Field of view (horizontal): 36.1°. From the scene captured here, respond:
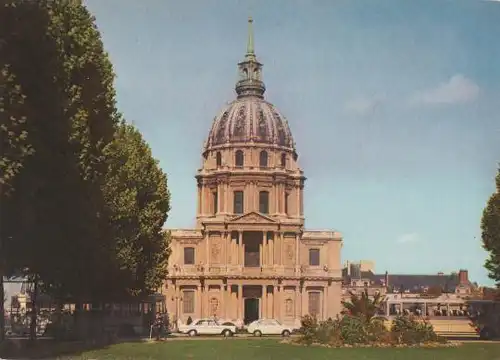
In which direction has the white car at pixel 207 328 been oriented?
to the viewer's right

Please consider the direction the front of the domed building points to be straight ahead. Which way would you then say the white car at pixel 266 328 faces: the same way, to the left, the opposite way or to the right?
to the left

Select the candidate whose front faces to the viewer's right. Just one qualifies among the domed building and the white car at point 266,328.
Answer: the white car

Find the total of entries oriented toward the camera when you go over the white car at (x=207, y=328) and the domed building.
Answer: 1

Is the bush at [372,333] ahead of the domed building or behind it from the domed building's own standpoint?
ahead

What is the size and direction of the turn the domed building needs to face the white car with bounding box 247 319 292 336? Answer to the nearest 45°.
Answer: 0° — it already faces it

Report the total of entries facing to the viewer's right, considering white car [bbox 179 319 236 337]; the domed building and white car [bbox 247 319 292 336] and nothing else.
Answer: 2

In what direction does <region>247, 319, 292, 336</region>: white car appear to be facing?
to the viewer's right
